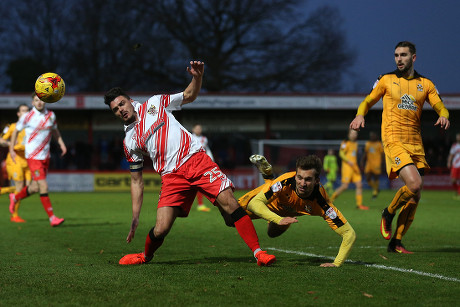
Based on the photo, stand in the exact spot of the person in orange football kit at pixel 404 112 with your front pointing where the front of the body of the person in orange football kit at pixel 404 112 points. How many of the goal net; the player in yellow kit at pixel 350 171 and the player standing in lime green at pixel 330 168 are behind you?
3

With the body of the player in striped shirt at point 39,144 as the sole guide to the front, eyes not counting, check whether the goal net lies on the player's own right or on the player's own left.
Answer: on the player's own left

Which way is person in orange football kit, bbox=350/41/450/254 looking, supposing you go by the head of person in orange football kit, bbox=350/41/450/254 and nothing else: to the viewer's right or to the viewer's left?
to the viewer's left

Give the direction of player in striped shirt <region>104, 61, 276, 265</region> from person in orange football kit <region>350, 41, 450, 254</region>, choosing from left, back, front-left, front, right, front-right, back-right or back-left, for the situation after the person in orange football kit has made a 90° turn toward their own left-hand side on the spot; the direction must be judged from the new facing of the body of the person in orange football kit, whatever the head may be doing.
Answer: back-right

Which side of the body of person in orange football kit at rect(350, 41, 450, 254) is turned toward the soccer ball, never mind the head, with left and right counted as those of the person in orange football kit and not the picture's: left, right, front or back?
right

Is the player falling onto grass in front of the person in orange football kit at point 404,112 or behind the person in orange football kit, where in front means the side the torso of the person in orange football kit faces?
in front

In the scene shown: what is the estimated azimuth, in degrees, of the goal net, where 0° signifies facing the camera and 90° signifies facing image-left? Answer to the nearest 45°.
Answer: approximately 0°

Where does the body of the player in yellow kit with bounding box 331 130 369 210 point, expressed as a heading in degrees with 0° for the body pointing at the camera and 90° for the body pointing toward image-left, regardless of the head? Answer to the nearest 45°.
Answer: approximately 315°

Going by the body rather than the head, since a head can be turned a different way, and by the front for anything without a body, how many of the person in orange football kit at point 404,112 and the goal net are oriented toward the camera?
2

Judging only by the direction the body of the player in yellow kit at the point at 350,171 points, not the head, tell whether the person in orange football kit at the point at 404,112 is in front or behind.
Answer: in front

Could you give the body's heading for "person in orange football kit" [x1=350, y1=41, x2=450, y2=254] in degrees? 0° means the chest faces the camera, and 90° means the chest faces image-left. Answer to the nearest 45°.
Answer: approximately 0°
